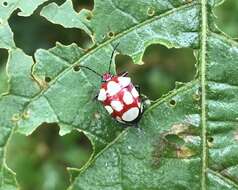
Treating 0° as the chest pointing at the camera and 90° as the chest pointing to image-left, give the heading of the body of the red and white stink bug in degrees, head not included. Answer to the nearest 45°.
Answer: approximately 135°

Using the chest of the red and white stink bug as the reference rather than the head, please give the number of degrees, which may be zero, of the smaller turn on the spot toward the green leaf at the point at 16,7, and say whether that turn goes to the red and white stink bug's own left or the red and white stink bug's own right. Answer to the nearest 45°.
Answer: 0° — it already faces it
